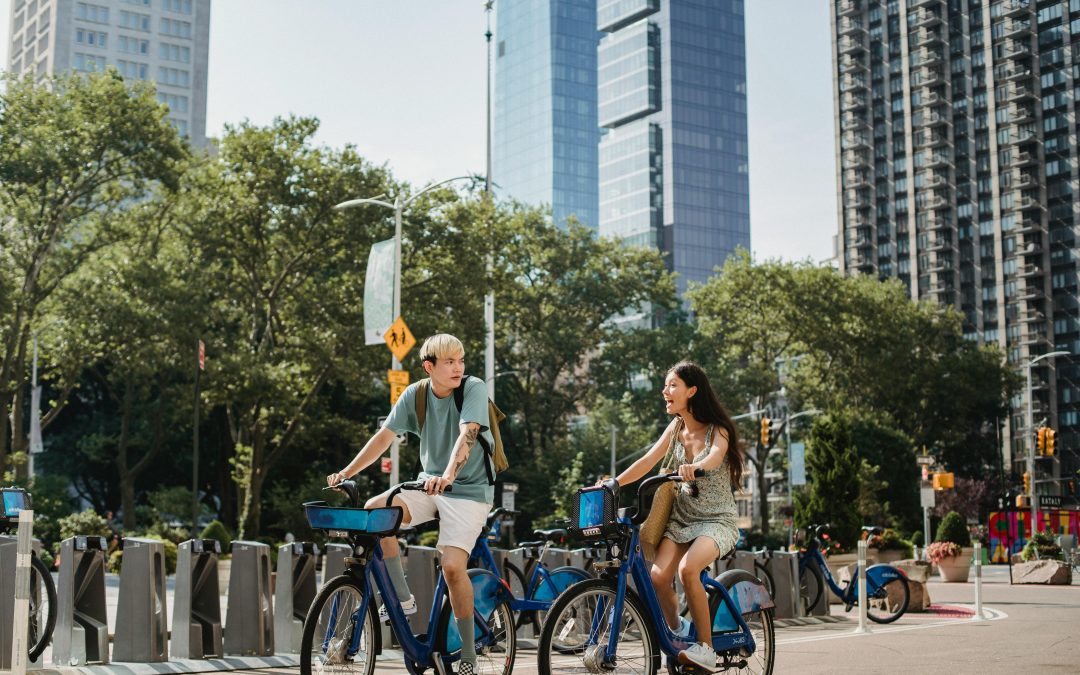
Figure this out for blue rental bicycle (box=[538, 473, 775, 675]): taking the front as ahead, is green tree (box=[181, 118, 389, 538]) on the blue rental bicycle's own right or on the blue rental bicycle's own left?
on the blue rental bicycle's own right

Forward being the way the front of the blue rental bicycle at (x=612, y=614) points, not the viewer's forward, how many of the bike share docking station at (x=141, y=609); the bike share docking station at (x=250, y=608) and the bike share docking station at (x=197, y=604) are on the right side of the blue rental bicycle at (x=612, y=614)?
3

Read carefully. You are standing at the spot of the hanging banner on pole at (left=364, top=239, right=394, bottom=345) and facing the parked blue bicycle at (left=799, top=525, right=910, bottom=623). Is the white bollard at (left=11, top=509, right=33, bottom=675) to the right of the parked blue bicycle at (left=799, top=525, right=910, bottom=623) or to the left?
right

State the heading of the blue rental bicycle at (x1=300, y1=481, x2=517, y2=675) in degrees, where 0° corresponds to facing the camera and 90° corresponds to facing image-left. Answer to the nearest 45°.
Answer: approximately 45°

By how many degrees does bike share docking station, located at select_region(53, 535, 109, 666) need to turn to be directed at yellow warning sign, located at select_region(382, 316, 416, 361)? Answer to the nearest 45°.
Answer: approximately 135° to its left

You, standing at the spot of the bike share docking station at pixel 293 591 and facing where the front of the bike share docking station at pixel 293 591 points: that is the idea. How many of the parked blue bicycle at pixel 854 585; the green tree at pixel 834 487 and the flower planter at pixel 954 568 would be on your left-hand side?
3

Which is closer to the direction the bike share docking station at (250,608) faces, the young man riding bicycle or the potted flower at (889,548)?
the young man riding bicycle

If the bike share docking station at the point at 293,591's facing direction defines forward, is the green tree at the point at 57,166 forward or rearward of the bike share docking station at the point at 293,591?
rearward

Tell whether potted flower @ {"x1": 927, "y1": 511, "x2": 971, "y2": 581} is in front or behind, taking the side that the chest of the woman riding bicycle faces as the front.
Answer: behind

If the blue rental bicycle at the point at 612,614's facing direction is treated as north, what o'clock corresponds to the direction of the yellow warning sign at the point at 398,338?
The yellow warning sign is roughly at 4 o'clock from the blue rental bicycle.

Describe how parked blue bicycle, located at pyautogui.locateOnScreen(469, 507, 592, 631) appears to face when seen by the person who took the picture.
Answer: facing to the left of the viewer

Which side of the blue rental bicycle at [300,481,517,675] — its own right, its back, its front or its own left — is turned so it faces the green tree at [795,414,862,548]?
back
